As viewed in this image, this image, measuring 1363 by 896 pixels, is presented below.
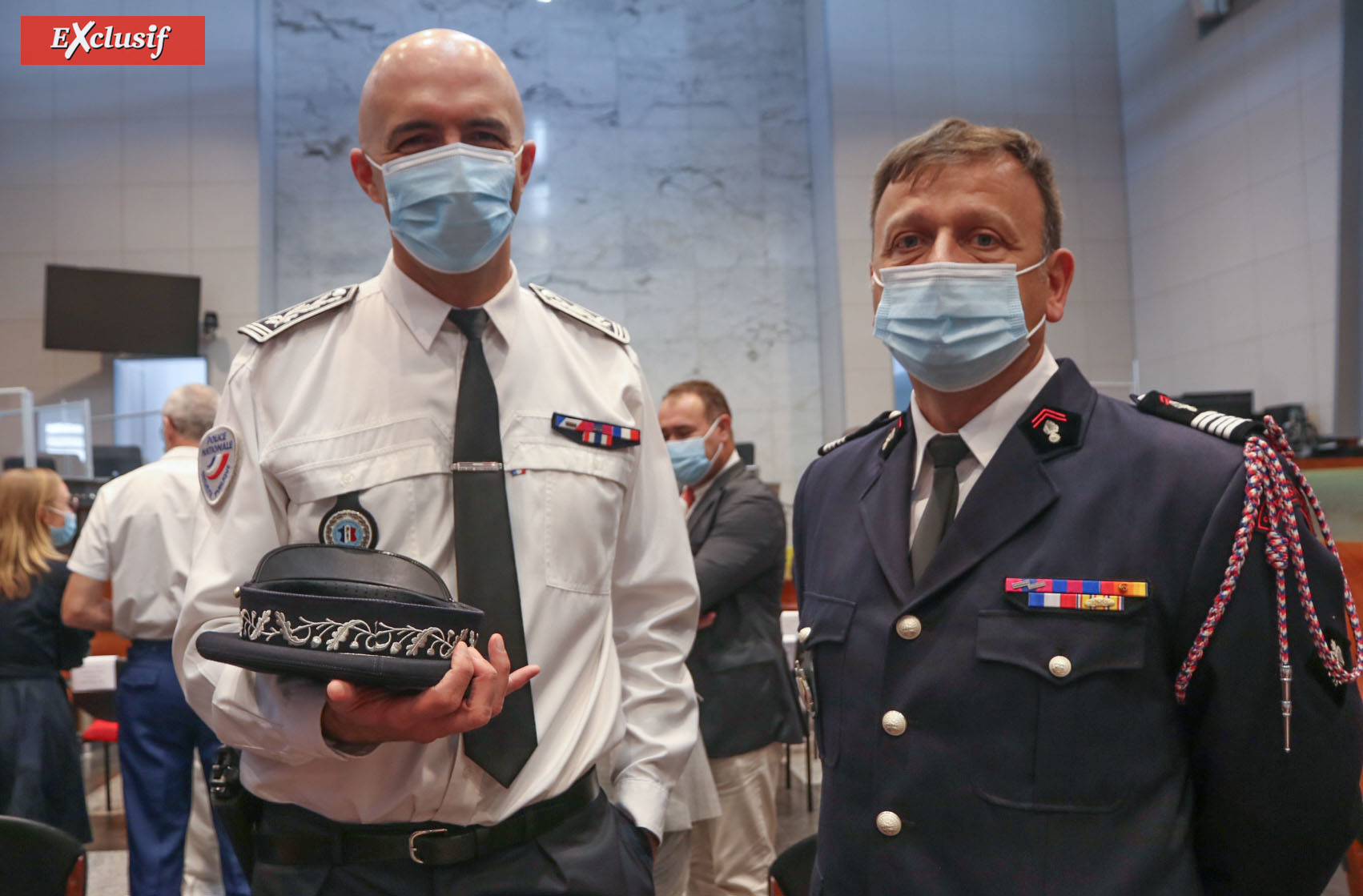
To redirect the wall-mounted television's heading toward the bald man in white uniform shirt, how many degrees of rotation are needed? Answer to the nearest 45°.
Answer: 0° — it already faces them

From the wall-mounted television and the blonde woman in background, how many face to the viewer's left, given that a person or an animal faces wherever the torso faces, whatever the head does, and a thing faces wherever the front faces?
0

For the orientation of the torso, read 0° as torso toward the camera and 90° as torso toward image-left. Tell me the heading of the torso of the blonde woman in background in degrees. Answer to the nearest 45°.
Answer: approximately 225°

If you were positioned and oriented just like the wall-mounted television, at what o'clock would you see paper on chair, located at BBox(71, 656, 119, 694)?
The paper on chair is roughly at 12 o'clock from the wall-mounted television.

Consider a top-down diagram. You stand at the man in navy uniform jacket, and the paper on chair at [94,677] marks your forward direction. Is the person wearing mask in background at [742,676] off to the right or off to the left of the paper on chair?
right

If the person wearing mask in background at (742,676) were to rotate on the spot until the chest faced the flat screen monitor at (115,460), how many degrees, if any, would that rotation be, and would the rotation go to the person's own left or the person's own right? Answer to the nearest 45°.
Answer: approximately 45° to the person's own right

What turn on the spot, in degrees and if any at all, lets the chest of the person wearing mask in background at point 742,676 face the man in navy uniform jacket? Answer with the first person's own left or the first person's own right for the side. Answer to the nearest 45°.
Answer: approximately 90° to the first person's own left

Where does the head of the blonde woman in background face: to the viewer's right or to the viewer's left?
to the viewer's right

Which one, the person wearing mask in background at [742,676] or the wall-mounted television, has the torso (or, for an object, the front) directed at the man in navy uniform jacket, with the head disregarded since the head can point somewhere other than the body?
the wall-mounted television

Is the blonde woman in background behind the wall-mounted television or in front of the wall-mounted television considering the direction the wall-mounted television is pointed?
in front
